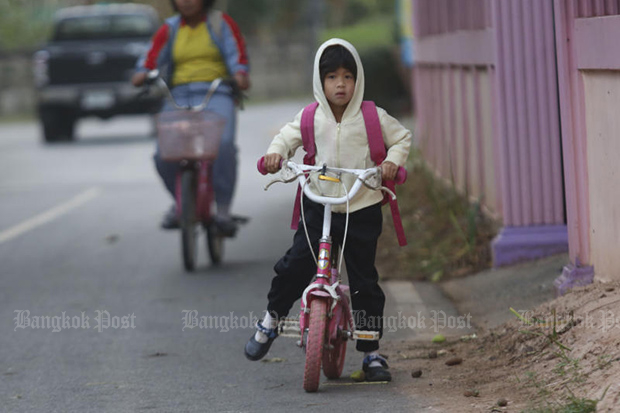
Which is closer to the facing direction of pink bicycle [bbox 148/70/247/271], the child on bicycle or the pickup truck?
the child on bicycle

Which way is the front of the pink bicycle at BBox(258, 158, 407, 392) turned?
toward the camera

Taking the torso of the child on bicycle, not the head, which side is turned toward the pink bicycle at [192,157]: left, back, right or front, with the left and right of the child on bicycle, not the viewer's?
back

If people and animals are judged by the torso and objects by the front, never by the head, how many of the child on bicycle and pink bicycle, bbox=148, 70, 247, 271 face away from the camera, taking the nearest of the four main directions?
0

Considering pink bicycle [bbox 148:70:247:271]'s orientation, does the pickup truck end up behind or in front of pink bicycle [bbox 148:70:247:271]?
behind

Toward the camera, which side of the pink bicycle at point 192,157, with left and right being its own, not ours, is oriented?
front

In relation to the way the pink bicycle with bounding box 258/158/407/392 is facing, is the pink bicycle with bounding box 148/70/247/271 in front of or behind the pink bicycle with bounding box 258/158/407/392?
behind

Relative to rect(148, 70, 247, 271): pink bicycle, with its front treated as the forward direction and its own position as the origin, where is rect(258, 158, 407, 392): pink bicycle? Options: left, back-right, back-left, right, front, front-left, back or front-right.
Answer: front

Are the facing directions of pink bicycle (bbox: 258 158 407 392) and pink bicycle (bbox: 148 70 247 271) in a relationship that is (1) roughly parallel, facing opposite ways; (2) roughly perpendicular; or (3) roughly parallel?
roughly parallel

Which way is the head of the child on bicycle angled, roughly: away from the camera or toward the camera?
toward the camera

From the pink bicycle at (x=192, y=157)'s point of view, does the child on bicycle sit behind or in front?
in front
